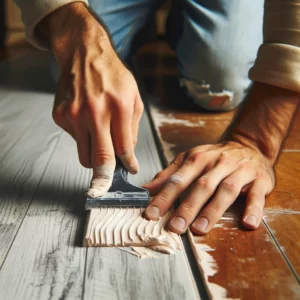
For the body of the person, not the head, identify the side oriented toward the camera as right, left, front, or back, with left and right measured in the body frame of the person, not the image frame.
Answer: front
